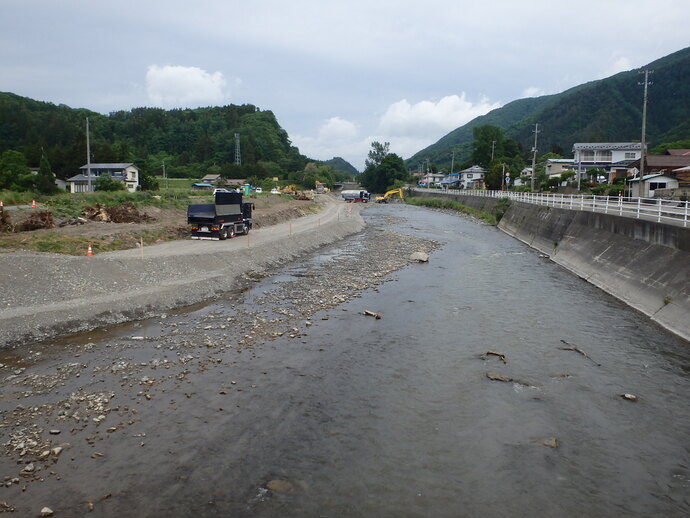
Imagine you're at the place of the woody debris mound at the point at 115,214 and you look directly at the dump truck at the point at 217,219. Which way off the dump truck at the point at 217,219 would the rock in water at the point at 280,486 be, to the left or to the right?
right

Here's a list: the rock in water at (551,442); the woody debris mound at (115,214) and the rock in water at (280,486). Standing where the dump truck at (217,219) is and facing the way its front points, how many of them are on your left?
1

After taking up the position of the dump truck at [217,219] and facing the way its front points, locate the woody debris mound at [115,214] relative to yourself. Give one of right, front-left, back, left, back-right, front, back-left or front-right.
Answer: left

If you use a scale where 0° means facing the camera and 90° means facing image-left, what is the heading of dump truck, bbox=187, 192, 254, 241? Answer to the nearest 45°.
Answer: approximately 225°

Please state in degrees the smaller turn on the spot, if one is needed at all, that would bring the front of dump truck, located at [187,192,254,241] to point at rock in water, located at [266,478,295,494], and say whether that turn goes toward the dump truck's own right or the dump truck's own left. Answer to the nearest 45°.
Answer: approximately 135° to the dump truck's own right

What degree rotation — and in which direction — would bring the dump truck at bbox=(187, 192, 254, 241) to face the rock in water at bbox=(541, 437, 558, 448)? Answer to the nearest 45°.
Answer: approximately 135° to its right
